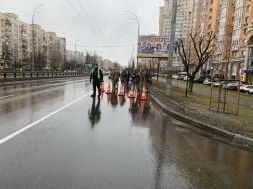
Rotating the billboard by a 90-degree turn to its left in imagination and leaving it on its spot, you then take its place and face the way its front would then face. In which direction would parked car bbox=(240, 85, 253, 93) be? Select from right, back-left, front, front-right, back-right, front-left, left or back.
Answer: front

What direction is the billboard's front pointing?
toward the camera
